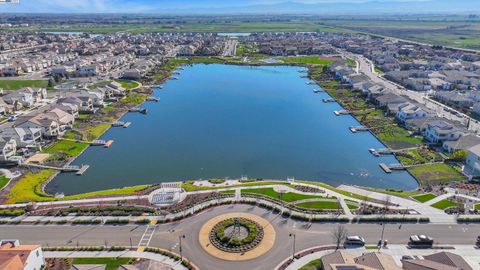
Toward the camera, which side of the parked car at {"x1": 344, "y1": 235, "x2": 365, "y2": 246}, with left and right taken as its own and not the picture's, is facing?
right

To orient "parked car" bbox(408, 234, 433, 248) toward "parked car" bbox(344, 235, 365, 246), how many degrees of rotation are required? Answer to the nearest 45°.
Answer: approximately 135° to its right

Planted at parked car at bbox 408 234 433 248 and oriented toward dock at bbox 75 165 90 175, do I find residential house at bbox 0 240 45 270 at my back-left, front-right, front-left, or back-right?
front-left

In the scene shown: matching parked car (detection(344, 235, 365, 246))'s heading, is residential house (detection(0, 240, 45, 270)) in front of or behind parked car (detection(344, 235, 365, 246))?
behind

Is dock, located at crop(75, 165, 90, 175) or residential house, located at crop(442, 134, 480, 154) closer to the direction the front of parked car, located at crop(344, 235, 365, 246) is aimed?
the residential house

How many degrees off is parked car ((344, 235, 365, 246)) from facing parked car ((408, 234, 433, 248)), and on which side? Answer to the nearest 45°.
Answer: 0° — it already faces it

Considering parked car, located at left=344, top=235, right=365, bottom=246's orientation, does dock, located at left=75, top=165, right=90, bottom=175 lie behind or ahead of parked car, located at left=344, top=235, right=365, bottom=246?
behind

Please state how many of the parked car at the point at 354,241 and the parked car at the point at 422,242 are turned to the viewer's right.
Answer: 2

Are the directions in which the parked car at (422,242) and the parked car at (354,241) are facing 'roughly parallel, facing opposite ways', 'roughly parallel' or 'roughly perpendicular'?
roughly parallel

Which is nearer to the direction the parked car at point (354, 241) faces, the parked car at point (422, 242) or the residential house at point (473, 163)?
the parked car

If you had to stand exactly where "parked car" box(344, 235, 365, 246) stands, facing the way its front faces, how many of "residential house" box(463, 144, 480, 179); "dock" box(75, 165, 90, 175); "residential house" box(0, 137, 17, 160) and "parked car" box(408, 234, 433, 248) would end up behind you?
2

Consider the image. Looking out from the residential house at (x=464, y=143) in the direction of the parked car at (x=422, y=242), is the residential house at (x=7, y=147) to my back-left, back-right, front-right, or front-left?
front-right

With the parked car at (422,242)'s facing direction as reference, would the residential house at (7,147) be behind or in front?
behind
